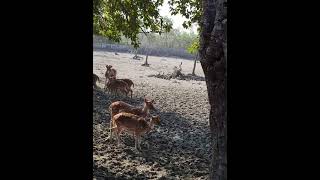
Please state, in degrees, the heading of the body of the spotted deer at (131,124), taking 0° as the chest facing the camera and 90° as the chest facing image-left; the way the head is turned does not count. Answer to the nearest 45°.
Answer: approximately 270°

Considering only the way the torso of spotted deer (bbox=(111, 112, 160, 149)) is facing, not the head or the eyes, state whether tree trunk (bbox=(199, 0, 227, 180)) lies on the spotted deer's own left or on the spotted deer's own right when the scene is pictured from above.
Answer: on the spotted deer's own right
